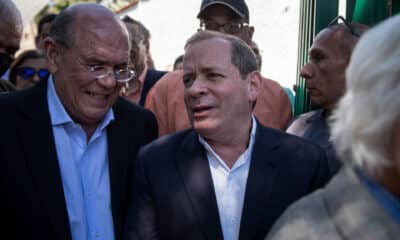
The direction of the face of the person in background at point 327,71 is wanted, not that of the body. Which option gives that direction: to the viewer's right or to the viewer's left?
to the viewer's left

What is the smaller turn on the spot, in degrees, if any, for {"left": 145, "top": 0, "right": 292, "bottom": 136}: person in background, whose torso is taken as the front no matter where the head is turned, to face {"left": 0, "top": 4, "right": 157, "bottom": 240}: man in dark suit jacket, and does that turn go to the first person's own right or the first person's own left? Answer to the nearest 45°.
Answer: approximately 45° to the first person's own right

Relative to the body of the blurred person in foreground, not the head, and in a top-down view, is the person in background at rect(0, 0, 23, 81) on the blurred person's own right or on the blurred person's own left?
on the blurred person's own left

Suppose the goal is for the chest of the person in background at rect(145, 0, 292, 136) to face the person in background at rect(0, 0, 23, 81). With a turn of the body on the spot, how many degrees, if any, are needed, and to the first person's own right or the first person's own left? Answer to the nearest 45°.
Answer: approximately 90° to the first person's own right

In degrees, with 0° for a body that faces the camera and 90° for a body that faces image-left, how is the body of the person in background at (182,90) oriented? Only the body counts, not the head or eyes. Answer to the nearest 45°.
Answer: approximately 0°

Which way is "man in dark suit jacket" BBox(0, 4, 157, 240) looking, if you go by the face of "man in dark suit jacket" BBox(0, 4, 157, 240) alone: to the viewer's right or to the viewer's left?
to the viewer's right

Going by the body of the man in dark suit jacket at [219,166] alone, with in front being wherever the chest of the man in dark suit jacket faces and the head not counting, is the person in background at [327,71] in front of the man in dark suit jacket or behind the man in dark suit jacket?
behind

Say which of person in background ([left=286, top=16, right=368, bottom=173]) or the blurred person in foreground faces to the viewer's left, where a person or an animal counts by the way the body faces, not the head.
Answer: the person in background

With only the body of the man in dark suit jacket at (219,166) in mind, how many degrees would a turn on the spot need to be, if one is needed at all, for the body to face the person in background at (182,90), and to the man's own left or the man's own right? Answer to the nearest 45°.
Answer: approximately 180°

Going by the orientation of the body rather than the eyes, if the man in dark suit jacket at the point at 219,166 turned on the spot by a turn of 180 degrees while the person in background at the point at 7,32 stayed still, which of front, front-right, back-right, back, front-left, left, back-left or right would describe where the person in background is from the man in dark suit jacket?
front-left

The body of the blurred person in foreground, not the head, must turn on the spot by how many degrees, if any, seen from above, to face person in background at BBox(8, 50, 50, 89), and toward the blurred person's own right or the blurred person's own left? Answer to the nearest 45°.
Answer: approximately 90° to the blurred person's own left
